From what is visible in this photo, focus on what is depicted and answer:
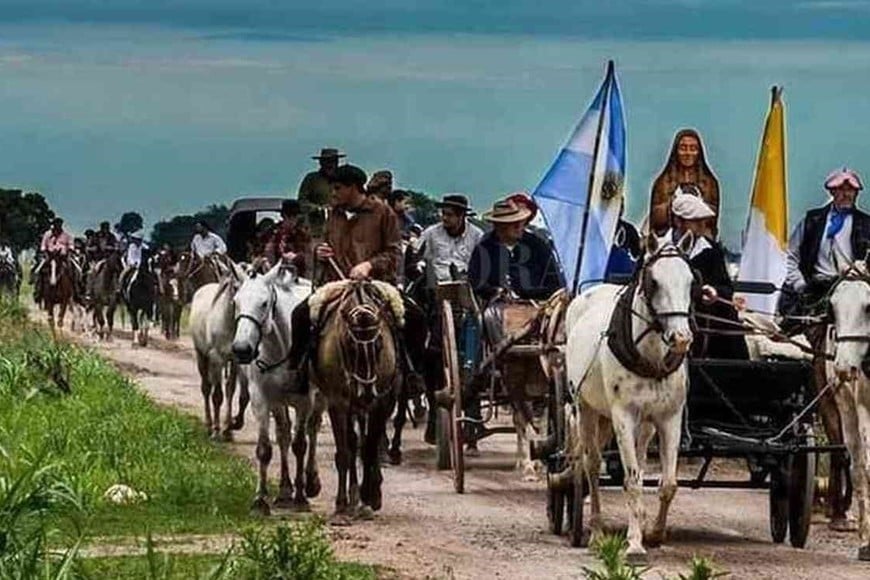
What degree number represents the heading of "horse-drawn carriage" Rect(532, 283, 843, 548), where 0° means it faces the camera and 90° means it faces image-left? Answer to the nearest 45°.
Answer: approximately 0°

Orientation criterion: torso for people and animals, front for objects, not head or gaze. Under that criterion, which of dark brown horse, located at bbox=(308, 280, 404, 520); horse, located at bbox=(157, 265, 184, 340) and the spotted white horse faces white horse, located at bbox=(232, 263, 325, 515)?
the horse

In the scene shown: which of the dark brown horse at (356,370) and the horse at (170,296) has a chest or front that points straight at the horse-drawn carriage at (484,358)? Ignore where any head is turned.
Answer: the horse

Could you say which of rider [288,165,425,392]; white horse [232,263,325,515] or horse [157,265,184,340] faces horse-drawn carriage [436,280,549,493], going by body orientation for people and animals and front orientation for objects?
the horse

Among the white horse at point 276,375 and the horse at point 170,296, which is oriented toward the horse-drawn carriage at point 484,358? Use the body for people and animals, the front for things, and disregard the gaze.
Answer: the horse

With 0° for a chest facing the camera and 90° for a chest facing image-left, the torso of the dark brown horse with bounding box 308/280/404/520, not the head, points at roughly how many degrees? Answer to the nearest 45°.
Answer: approximately 0°
